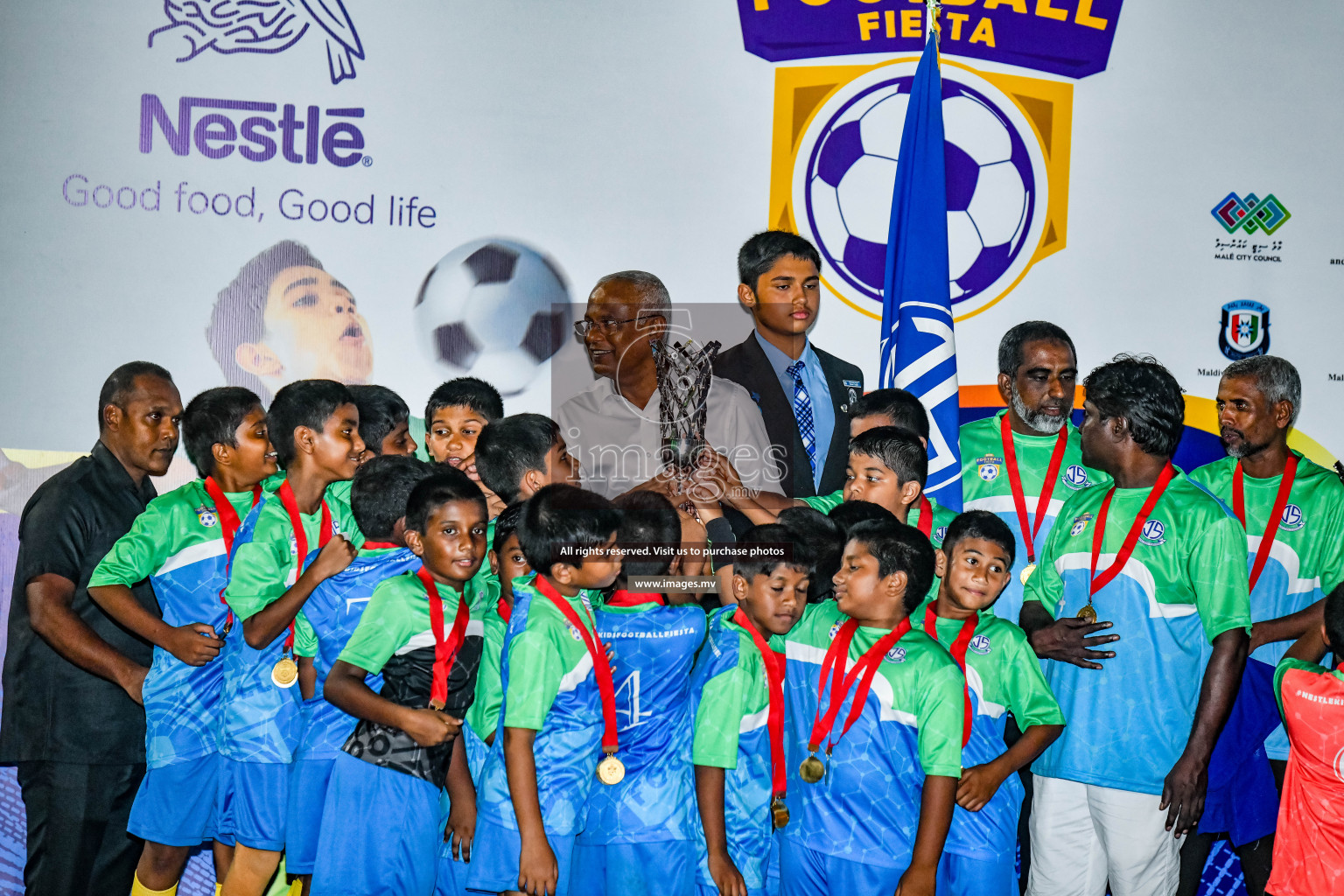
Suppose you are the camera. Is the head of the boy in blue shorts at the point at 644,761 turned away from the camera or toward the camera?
away from the camera

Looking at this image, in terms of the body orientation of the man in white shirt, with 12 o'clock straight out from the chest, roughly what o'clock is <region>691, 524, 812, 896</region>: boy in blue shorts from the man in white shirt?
The boy in blue shorts is roughly at 11 o'clock from the man in white shirt.

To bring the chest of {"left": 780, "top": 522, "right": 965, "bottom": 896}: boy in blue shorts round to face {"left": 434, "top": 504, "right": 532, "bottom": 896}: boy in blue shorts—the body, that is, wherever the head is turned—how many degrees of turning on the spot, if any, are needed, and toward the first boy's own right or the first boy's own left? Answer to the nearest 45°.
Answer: approximately 45° to the first boy's own right

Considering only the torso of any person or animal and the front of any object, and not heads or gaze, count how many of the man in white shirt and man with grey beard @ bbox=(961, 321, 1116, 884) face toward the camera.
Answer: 2

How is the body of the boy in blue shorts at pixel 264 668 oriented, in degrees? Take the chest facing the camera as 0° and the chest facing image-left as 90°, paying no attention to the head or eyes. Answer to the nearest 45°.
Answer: approximately 315°

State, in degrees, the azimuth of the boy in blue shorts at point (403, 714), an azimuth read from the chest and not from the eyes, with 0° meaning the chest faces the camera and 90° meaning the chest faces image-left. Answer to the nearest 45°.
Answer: approximately 315°
